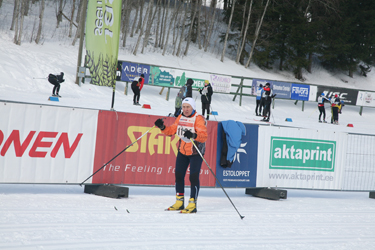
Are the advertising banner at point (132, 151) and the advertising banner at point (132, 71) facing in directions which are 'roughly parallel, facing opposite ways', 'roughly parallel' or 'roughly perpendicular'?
roughly parallel

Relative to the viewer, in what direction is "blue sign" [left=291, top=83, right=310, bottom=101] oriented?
toward the camera

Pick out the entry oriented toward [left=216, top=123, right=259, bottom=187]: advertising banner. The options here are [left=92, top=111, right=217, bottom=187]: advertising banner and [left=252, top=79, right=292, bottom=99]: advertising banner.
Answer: [left=252, top=79, right=292, bottom=99]: advertising banner

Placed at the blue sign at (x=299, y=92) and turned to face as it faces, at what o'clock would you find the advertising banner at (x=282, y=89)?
The advertising banner is roughly at 2 o'clock from the blue sign.

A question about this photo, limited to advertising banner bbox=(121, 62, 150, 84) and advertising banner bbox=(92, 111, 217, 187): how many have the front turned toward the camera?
2

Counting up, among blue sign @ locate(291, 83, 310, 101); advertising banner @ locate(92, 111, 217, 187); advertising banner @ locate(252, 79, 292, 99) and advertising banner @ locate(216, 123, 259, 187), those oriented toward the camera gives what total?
4

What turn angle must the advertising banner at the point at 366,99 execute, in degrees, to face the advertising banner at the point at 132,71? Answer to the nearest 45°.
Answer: approximately 45° to its right

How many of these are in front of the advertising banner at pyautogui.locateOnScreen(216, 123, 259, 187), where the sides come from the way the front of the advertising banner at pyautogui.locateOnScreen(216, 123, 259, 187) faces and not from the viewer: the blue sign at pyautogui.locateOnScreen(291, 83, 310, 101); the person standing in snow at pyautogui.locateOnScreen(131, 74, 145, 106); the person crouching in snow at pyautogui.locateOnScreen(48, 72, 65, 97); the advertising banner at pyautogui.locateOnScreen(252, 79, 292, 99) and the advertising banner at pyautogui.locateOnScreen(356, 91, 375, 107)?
0

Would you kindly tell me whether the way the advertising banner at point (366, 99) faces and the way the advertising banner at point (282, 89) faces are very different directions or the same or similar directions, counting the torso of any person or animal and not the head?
same or similar directions

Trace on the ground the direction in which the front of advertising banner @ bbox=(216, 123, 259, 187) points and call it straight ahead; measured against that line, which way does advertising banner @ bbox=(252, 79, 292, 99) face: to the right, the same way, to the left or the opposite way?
the same way

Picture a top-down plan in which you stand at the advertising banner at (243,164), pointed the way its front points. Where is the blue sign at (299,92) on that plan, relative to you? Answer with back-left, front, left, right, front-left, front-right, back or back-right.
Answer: back

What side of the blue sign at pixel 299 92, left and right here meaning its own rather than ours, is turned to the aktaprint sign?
front

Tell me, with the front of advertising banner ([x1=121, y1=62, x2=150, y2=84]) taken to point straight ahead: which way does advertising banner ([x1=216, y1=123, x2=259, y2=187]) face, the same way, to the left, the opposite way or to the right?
the same way

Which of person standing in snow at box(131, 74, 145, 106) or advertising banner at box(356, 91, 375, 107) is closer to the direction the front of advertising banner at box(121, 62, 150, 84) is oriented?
the person standing in snow

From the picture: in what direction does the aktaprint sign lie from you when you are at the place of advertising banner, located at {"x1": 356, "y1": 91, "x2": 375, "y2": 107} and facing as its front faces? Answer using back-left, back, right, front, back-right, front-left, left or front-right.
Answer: front

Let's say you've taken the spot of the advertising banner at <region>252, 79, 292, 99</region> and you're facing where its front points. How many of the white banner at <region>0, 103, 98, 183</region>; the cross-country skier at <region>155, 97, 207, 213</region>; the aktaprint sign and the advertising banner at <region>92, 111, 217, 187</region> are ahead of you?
4

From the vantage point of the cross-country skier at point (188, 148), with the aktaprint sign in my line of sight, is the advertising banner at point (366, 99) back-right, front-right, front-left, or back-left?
front-left

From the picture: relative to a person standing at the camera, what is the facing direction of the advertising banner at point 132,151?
facing the viewer

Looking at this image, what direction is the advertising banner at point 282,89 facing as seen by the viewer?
toward the camera

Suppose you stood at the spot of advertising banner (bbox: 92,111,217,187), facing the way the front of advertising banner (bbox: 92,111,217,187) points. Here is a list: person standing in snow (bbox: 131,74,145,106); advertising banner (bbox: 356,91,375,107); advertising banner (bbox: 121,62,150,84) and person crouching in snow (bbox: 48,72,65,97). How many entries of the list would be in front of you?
0

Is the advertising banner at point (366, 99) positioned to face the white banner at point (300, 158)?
yes
